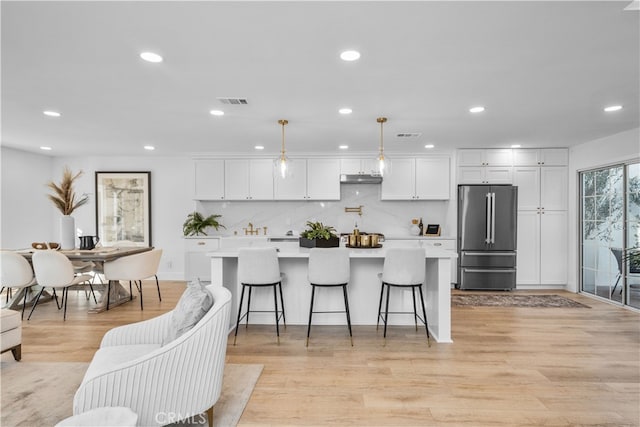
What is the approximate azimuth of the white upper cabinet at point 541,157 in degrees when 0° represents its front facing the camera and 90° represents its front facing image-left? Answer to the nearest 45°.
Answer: approximately 0°

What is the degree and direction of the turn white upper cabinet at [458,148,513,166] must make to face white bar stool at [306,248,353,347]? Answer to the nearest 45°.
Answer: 0° — it already faces it

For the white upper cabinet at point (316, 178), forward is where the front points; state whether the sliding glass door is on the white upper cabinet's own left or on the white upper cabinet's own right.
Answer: on the white upper cabinet's own left

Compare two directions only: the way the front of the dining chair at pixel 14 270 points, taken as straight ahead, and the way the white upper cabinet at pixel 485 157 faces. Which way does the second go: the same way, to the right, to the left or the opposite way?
the opposite way

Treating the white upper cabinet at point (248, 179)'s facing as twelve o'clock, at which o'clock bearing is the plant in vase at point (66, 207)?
The plant in vase is roughly at 2 o'clock from the white upper cabinet.

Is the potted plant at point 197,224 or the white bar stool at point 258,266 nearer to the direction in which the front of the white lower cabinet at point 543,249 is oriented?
the white bar stool

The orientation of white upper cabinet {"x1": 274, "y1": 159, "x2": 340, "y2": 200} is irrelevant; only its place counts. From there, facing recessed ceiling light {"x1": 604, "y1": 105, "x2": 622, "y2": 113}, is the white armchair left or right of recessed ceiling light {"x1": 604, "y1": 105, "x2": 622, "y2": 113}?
right
